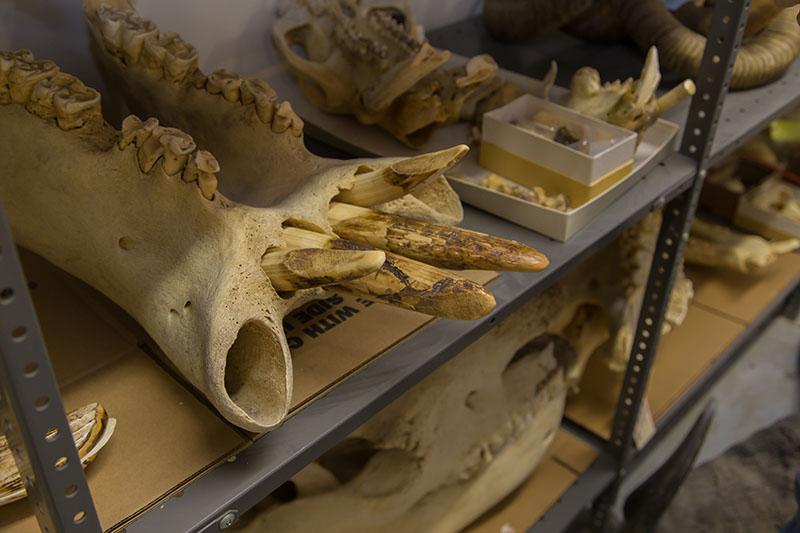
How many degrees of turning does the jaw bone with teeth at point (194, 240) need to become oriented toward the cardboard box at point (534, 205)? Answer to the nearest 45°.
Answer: approximately 90° to its left

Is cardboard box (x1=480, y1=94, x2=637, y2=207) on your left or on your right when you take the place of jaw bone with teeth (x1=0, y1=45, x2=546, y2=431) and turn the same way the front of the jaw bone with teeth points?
on your left

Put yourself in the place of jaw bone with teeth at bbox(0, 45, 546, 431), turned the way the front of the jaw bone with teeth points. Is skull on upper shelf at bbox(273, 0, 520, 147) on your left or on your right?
on your left

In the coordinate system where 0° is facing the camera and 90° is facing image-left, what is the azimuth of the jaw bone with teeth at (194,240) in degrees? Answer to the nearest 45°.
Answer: approximately 315°

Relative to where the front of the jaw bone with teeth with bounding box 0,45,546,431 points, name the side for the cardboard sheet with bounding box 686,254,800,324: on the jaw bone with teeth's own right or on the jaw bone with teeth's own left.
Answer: on the jaw bone with teeth's own left

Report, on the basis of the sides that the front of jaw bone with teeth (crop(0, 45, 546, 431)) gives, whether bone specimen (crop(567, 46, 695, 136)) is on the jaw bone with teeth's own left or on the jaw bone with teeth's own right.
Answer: on the jaw bone with teeth's own left

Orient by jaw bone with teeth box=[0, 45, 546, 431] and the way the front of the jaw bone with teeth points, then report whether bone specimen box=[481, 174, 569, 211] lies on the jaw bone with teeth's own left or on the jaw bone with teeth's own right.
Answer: on the jaw bone with teeth's own left
